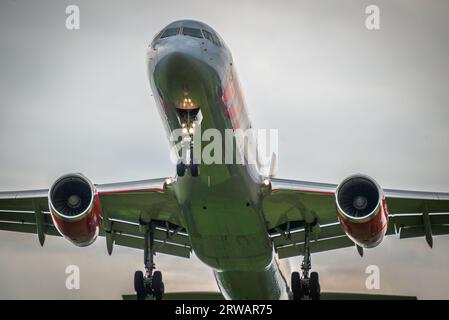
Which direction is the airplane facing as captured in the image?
toward the camera
